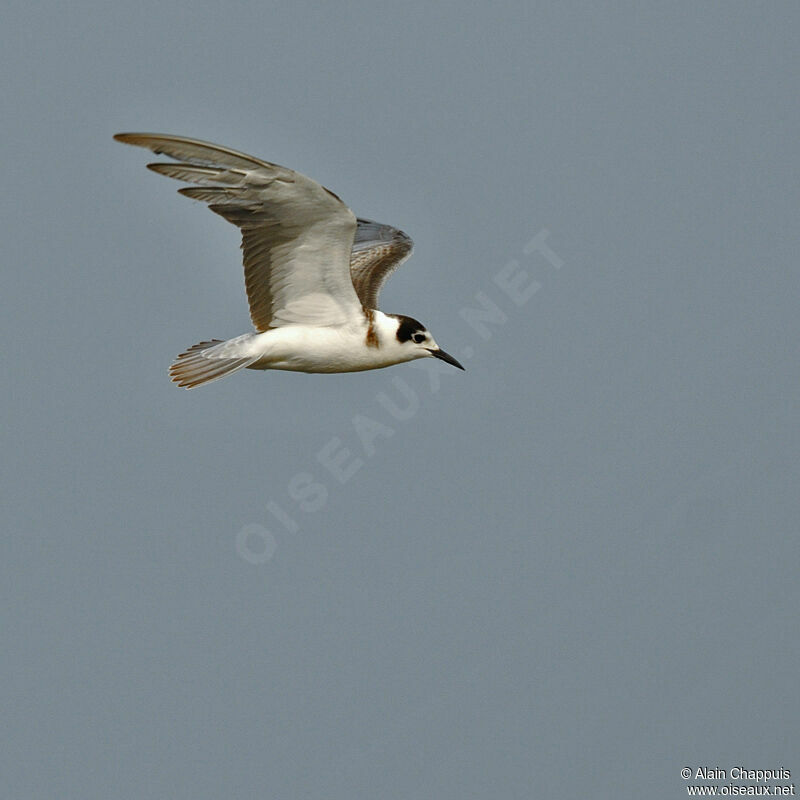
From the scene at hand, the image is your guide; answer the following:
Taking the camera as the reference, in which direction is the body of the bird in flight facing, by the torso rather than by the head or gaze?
to the viewer's right
